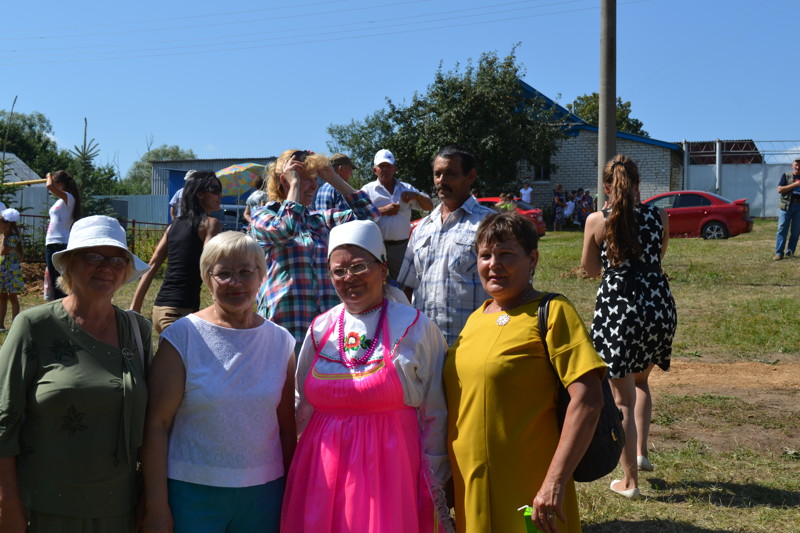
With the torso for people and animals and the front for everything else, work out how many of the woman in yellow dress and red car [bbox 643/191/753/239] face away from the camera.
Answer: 0

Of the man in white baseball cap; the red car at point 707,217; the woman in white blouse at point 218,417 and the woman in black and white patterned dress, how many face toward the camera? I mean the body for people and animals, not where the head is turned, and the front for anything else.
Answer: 2

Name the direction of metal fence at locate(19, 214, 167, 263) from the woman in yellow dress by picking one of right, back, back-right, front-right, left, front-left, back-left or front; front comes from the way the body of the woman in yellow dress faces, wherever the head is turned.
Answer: right

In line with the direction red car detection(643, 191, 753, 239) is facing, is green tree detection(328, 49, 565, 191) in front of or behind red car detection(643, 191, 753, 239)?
in front

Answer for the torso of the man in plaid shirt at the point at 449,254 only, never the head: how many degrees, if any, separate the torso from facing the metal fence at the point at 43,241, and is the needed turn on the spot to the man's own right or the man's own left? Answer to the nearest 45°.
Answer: approximately 90° to the man's own right

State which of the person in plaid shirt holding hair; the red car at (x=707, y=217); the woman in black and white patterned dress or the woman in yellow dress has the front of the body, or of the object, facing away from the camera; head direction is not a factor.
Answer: the woman in black and white patterned dress

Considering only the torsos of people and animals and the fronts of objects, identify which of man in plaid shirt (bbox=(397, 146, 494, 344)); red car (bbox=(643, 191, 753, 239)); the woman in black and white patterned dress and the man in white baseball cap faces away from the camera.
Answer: the woman in black and white patterned dress

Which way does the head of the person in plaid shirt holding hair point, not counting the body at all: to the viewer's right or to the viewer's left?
to the viewer's right

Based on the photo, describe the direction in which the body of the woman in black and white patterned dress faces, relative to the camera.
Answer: away from the camera

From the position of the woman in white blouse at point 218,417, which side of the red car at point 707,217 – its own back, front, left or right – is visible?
left

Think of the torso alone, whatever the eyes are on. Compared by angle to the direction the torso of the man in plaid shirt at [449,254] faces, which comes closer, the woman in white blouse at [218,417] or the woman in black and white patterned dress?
the woman in white blouse

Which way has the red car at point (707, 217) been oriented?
to the viewer's left
